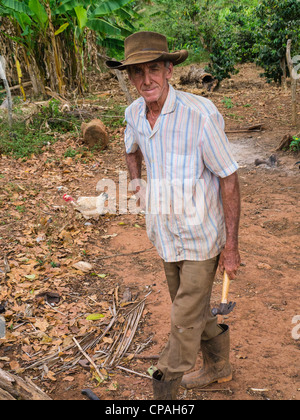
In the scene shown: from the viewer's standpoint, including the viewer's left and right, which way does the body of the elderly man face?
facing the viewer and to the left of the viewer

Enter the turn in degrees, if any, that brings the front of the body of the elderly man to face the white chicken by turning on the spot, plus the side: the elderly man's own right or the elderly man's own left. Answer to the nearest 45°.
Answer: approximately 135° to the elderly man's own right

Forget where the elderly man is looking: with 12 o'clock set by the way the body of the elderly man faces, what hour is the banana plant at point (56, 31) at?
The banana plant is roughly at 4 o'clock from the elderly man.

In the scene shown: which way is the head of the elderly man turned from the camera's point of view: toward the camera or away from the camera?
toward the camera
